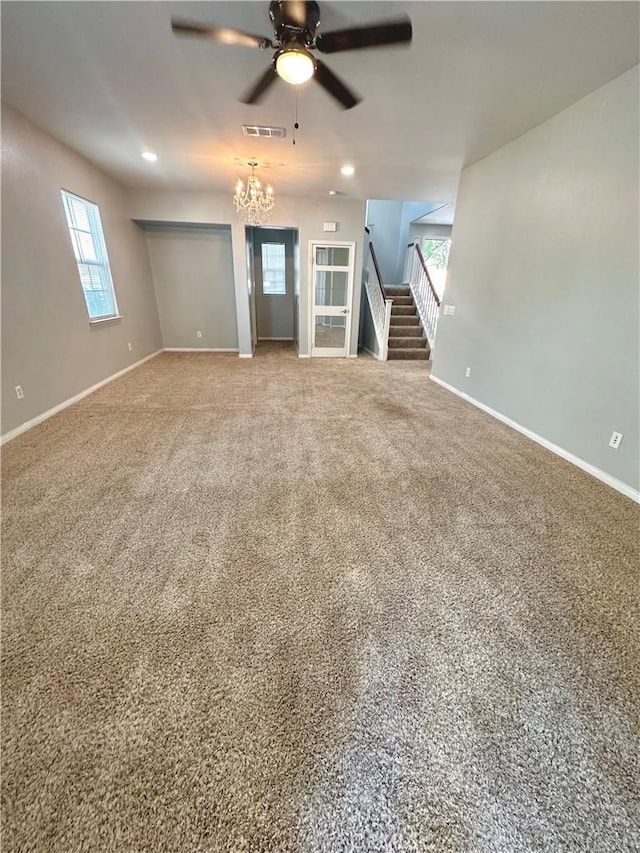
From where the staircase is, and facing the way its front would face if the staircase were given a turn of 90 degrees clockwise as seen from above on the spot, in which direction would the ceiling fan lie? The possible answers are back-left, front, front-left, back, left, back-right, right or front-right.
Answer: left

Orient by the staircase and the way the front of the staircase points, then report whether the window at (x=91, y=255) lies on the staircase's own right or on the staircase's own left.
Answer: on the staircase's own right

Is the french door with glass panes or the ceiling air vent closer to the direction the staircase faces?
the ceiling air vent

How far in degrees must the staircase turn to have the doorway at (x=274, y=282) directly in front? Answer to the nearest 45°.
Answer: approximately 90° to its right

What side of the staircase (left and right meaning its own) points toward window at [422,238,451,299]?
back

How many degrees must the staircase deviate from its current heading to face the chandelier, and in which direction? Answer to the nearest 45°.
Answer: approximately 45° to its right

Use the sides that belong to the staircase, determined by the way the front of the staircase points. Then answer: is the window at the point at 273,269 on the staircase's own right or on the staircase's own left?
on the staircase's own right

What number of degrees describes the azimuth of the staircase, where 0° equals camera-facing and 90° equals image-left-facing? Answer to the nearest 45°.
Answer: approximately 0°

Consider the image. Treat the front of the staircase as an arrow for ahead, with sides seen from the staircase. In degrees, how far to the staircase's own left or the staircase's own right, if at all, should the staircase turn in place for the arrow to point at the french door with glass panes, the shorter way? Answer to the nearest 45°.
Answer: approximately 45° to the staircase's own right

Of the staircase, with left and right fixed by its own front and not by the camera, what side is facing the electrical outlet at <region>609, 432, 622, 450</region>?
front
